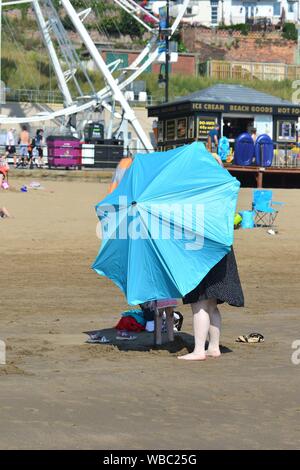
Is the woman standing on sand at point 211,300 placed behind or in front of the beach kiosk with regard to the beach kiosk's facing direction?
in front

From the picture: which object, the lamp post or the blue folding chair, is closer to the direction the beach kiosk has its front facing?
the blue folding chair

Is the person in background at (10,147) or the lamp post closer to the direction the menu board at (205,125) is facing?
the person in background

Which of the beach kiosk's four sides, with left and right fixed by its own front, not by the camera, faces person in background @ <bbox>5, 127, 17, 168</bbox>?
right

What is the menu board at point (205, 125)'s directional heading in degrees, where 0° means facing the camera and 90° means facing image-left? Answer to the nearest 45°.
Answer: approximately 0°

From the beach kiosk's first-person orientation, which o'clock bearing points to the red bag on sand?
The red bag on sand is roughly at 12 o'clock from the beach kiosk.

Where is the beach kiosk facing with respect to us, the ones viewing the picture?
facing the viewer

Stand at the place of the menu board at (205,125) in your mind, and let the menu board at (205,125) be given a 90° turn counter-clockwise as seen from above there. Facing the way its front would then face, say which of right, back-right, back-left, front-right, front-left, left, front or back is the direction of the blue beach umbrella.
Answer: right
